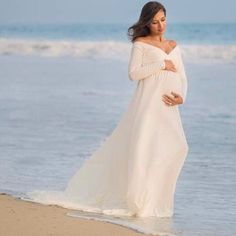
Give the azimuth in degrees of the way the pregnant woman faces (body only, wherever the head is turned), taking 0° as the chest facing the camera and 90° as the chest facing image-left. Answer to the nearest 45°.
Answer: approximately 315°

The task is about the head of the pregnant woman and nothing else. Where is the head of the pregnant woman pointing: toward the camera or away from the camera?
toward the camera
